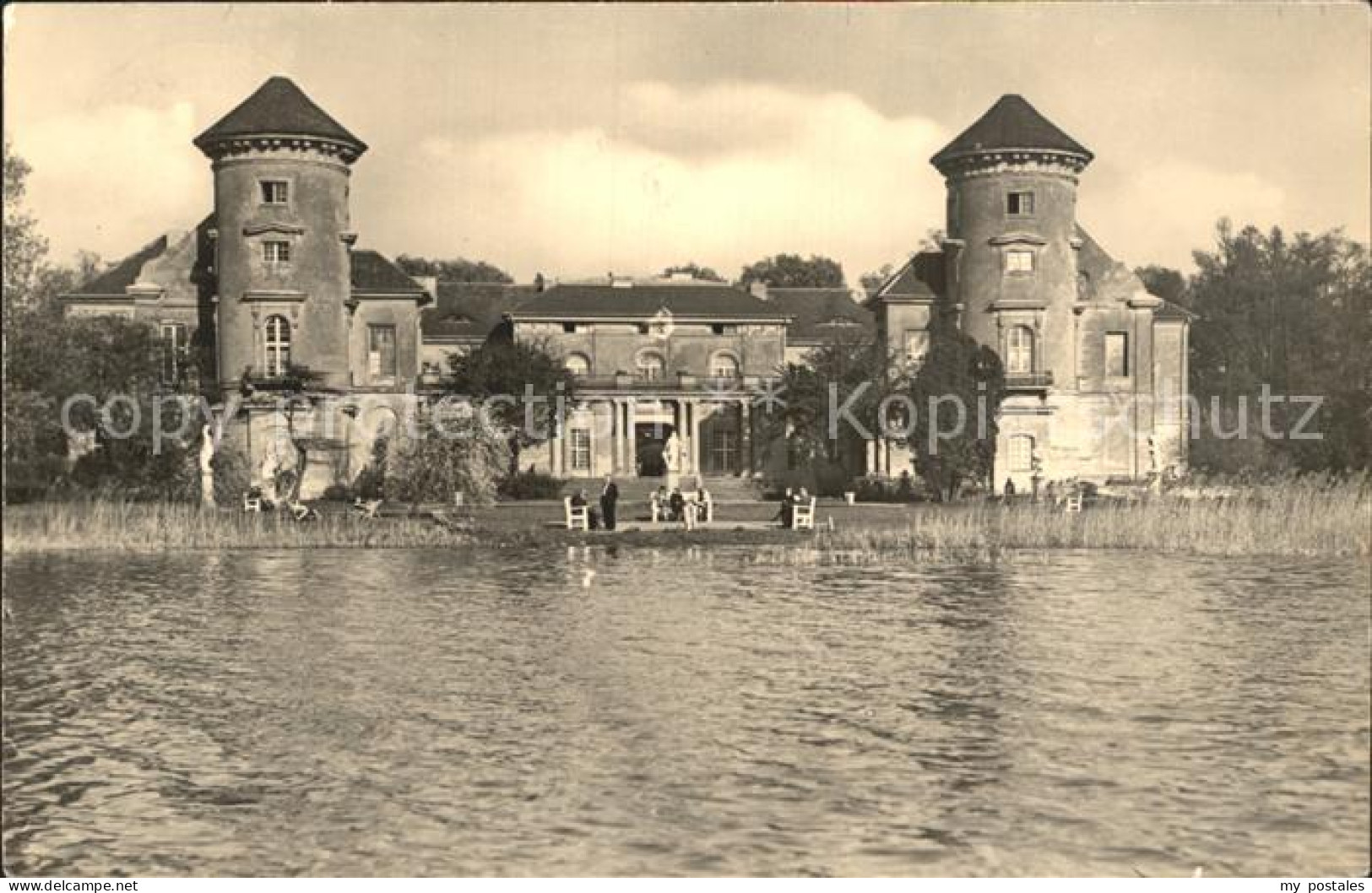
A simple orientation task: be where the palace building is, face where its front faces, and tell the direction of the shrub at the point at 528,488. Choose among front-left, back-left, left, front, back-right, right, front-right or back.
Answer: front

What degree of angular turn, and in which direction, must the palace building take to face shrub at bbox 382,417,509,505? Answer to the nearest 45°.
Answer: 0° — it already faces it

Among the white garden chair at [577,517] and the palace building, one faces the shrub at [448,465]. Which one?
the palace building

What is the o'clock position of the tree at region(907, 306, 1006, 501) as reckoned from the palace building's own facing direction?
The tree is roughly at 10 o'clock from the palace building.

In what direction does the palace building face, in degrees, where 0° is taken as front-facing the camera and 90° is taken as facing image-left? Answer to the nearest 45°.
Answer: approximately 0°

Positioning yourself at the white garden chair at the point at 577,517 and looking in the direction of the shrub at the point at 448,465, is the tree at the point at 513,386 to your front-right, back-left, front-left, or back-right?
front-right

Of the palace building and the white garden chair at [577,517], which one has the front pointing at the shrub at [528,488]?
the palace building

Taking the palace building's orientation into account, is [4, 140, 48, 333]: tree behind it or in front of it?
in front
